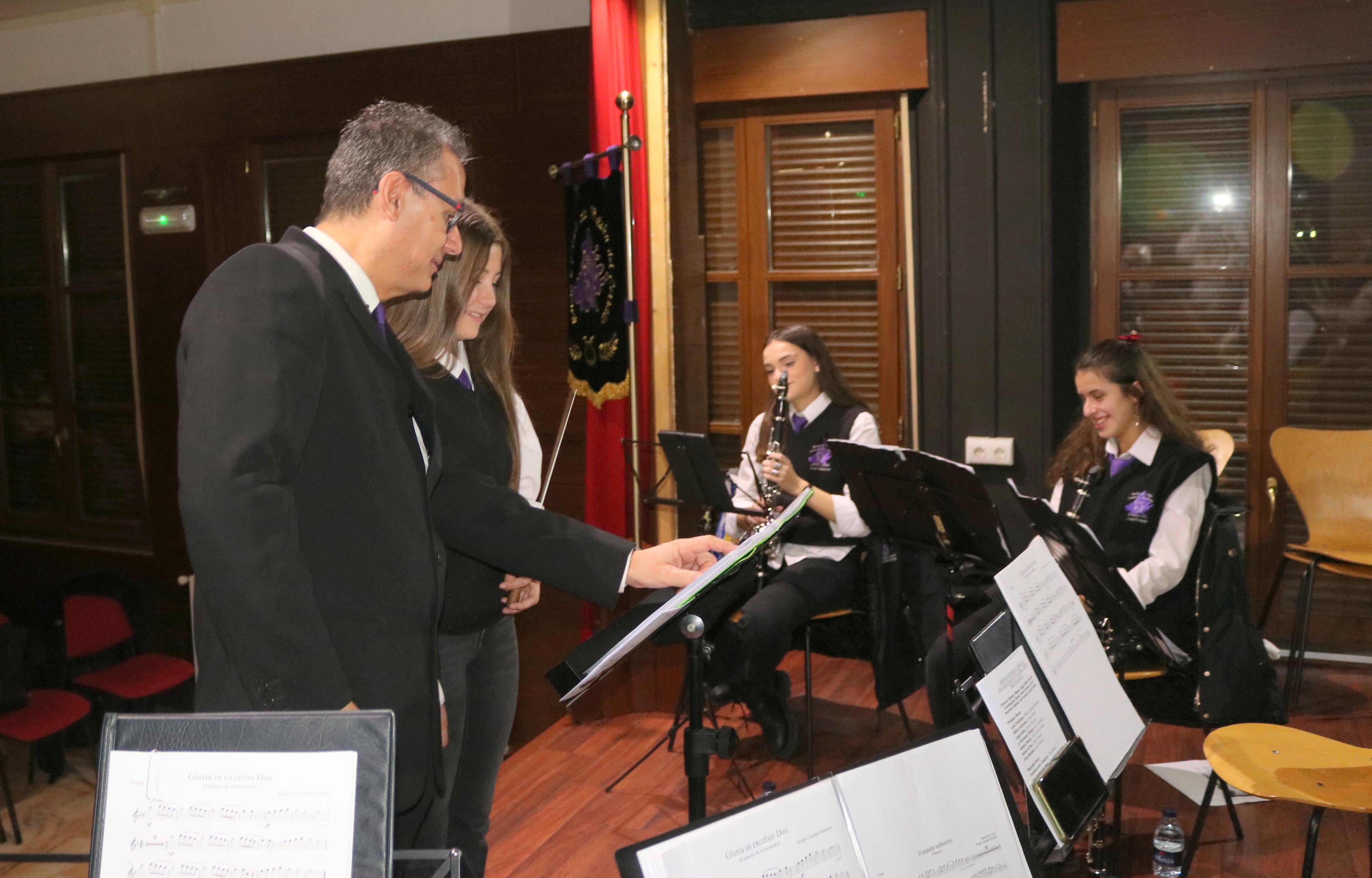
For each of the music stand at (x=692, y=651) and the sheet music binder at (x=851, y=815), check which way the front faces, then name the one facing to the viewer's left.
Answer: the music stand

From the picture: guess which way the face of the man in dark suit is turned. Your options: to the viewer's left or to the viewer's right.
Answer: to the viewer's right

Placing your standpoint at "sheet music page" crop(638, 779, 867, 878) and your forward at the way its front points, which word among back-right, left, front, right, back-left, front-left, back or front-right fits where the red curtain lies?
back

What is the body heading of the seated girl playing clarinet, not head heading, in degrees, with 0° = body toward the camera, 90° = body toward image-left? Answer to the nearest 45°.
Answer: approximately 45°

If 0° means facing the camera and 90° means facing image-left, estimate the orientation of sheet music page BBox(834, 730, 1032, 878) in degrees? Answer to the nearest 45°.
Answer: approximately 0°

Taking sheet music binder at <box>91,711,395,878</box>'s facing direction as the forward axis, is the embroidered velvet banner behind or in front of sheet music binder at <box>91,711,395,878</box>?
behind

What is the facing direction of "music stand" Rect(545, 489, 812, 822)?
to the viewer's left

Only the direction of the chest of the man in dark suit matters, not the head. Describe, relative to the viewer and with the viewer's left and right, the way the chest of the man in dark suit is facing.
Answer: facing to the right of the viewer
